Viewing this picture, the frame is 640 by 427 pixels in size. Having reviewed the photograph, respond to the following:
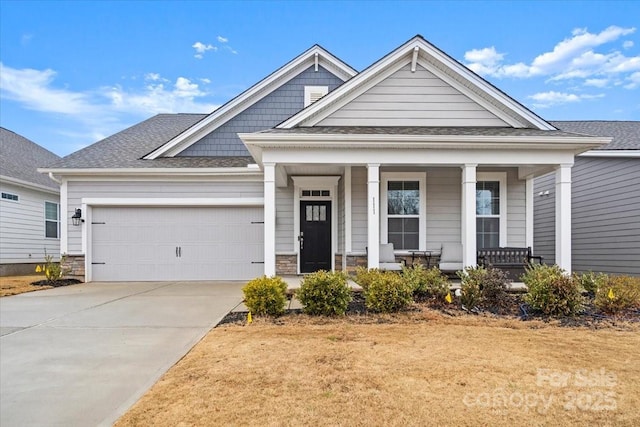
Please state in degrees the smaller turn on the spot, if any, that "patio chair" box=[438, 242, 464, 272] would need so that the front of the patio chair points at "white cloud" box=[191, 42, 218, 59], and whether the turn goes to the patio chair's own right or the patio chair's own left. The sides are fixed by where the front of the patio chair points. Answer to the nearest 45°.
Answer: approximately 135° to the patio chair's own right

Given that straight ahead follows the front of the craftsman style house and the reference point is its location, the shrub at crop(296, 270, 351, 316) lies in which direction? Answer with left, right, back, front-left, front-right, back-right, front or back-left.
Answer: front

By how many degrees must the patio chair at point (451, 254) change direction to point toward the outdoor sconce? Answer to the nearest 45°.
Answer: approximately 90° to its right

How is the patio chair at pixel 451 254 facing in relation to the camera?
toward the camera

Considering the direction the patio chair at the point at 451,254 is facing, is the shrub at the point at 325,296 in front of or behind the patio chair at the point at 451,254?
in front

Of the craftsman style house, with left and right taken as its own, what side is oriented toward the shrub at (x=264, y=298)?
front

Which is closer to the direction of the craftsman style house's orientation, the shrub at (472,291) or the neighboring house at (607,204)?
the shrub

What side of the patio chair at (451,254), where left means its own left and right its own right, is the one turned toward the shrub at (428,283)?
front

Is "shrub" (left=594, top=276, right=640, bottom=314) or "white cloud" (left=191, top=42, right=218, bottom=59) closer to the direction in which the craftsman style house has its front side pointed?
the shrub

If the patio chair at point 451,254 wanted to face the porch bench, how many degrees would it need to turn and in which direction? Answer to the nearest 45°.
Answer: approximately 45° to its left

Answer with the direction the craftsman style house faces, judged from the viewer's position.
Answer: facing the viewer

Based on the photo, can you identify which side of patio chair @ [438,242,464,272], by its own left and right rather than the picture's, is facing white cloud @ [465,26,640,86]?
back
